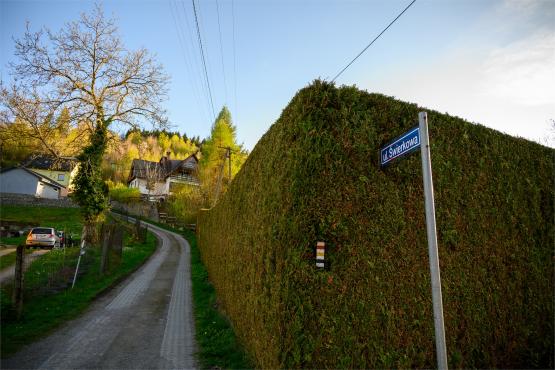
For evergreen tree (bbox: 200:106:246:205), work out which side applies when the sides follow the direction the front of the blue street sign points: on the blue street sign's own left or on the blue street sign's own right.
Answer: on the blue street sign's own right

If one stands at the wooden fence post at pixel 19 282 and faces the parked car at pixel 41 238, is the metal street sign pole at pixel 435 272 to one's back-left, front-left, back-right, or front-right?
back-right

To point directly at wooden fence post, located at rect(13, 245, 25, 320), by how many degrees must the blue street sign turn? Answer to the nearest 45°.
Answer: approximately 45° to its right

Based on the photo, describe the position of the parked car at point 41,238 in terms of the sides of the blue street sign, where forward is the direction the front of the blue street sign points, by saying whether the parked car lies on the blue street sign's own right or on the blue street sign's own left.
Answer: on the blue street sign's own right

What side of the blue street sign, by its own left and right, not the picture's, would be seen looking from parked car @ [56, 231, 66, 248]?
right

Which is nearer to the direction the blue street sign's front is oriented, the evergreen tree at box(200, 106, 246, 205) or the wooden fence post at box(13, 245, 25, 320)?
the wooden fence post

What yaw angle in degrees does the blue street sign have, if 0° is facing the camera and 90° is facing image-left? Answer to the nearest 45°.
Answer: approximately 45°

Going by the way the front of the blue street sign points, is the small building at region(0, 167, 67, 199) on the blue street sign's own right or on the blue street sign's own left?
on the blue street sign's own right
